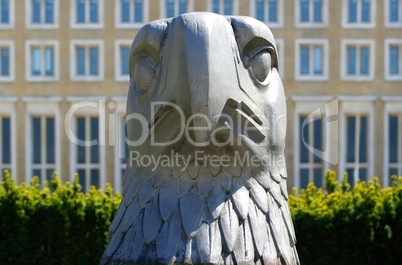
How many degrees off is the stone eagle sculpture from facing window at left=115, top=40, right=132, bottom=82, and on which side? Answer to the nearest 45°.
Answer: approximately 180°

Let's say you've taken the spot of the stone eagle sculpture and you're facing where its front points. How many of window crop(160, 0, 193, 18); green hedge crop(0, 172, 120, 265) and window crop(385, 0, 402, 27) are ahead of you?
0

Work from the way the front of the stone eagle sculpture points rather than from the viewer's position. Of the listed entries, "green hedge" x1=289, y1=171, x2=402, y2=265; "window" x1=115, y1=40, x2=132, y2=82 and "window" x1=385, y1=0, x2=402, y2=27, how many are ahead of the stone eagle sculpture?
0

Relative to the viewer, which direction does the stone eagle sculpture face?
toward the camera

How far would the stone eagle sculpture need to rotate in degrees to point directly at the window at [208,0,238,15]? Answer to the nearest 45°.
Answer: approximately 180°

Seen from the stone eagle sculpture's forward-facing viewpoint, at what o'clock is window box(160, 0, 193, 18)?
The window is roughly at 6 o'clock from the stone eagle sculpture.

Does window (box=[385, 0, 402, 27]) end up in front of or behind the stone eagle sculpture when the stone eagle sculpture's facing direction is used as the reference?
behind

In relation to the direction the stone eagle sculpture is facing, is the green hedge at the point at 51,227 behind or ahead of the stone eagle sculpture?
behind

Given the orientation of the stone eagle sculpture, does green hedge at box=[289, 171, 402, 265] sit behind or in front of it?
behind
